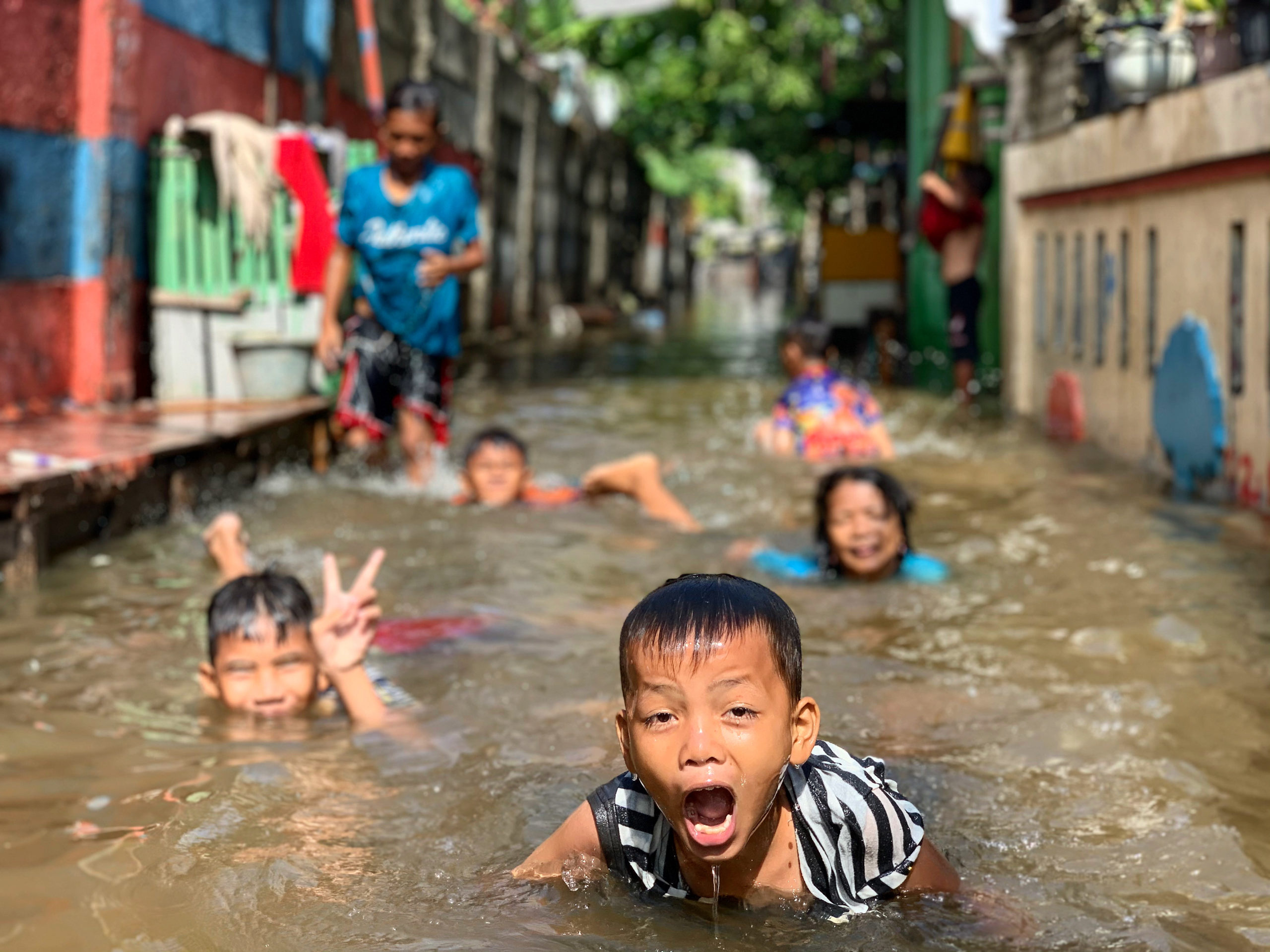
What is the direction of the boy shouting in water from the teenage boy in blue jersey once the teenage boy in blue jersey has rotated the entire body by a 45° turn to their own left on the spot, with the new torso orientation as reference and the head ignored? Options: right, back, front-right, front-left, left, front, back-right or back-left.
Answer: front-right

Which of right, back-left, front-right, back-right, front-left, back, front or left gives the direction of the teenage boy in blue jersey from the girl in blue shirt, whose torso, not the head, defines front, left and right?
back-right

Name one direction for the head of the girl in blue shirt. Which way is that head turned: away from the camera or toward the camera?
toward the camera

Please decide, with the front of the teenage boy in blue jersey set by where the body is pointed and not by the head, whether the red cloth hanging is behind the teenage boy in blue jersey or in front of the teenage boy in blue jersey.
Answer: behind

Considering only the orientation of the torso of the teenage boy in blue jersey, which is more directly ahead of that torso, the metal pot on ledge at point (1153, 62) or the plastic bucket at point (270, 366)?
the metal pot on ledge

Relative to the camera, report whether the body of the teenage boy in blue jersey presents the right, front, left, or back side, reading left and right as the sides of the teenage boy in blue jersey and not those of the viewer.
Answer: front

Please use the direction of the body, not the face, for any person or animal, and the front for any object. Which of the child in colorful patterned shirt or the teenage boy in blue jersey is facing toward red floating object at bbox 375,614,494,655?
the teenage boy in blue jersey

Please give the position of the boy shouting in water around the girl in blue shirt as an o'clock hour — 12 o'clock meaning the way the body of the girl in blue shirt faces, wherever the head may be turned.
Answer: The boy shouting in water is roughly at 12 o'clock from the girl in blue shirt.

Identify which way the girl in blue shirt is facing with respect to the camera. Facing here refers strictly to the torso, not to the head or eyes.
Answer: toward the camera

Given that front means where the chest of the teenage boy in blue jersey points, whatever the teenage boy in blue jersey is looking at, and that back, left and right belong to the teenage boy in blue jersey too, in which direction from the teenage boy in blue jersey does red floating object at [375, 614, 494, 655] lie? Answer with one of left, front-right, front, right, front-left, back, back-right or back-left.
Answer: front
